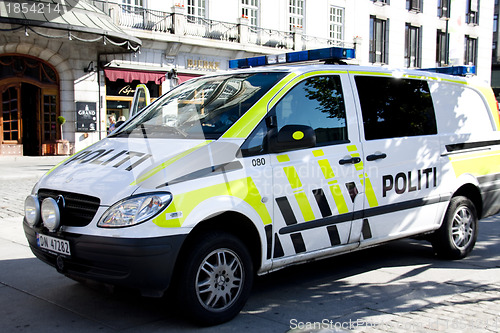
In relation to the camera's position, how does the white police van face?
facing the viewer and to the left of the viewer
